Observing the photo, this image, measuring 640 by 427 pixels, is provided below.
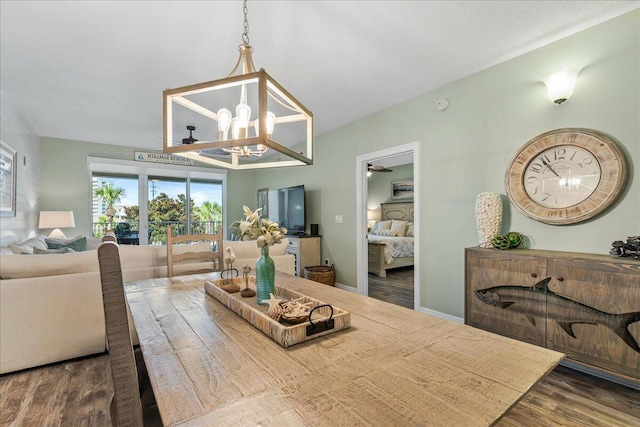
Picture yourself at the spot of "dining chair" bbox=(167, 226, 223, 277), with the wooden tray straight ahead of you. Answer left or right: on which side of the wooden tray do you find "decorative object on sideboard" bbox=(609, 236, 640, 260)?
left

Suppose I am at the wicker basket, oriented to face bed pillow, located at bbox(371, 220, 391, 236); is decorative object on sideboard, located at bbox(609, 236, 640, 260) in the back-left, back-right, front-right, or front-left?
back-right

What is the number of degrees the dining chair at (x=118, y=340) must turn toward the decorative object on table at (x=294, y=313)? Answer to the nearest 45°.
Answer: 0° — it already faces it

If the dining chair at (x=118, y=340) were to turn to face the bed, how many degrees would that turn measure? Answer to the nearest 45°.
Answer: approximately 45° to its left

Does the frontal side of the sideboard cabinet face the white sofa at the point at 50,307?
yes

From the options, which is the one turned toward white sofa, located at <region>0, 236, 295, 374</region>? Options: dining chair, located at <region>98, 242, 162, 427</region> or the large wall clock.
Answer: the large wall clock

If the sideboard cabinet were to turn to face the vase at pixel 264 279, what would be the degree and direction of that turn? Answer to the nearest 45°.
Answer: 0° — it already faces it

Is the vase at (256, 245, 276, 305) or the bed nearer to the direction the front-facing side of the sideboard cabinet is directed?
the vase

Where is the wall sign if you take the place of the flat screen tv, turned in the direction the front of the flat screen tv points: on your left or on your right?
on your right

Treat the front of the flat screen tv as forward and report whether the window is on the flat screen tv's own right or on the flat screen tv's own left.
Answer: on the flat screen tv's own right

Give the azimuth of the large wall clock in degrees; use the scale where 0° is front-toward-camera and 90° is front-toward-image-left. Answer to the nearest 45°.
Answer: approximately 45°
